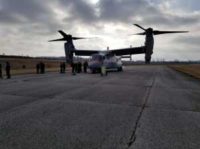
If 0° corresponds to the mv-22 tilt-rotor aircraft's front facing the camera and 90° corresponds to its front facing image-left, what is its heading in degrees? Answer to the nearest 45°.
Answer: approximately 45°
